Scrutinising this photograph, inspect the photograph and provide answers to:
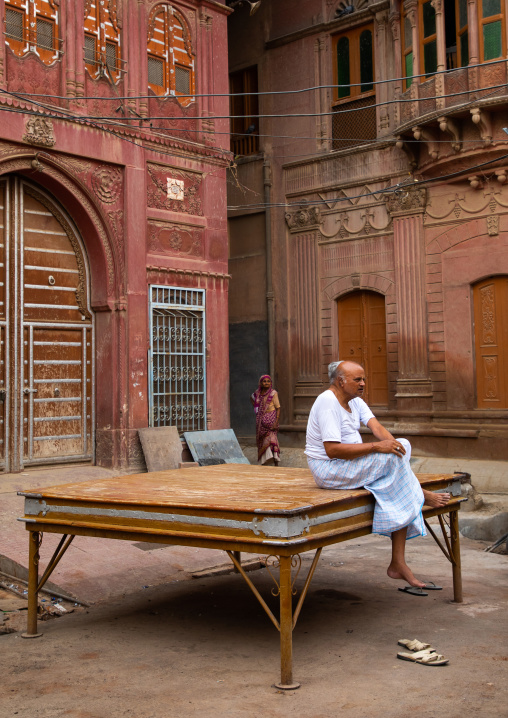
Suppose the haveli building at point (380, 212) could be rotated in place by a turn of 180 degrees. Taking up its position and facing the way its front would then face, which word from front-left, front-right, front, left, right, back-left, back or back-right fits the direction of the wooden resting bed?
back-right

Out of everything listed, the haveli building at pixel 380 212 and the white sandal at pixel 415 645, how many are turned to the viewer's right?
1

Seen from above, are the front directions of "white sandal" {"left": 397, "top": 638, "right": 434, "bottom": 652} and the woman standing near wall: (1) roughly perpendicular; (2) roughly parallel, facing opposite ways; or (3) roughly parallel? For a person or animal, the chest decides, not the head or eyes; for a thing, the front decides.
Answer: roughly perpendicular

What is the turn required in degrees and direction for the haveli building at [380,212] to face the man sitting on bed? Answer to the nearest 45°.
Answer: approximately 45° to its left

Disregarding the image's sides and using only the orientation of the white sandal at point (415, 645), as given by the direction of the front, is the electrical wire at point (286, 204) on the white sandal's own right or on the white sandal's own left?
on the white sandal's own left

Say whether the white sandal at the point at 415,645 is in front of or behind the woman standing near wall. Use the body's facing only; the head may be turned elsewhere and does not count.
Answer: in front

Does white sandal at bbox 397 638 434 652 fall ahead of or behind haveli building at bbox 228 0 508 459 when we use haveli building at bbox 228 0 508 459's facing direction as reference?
ahead

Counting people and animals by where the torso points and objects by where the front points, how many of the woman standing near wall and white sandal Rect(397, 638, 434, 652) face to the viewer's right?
1

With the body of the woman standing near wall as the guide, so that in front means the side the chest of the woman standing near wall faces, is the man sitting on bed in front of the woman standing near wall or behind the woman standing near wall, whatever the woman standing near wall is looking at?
in front

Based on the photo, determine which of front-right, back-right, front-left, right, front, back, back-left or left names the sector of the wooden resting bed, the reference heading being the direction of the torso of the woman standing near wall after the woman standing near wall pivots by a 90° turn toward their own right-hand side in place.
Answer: left

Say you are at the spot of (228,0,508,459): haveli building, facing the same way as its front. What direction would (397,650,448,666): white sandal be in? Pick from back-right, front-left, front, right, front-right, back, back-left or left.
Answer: front-left

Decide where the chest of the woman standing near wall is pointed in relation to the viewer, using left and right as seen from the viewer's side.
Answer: facing the viewer

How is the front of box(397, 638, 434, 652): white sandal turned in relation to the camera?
facing to the right of the viewer
